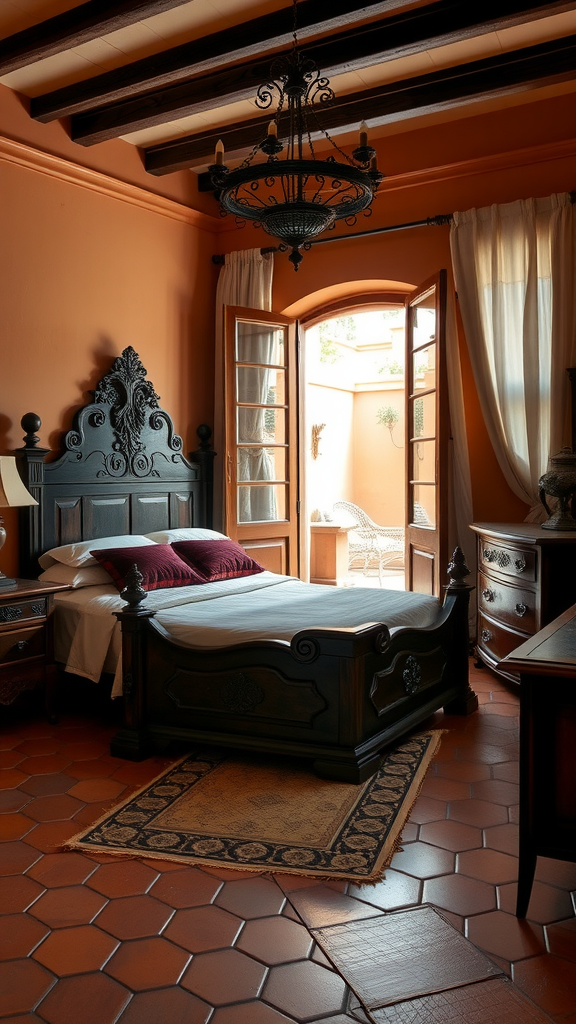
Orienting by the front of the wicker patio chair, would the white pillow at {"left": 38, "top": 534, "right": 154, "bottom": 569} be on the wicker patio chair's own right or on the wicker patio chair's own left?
on the wicker patio chair's own right

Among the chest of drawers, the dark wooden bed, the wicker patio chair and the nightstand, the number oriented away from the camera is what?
0

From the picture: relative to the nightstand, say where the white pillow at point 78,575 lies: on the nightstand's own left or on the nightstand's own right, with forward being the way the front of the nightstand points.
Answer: on the nightstand's own left

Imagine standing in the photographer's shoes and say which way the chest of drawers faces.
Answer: facing the viewer and to the left of the viewer

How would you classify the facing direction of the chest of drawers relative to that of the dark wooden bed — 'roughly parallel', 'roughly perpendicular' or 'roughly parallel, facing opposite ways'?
roughly perpendicular

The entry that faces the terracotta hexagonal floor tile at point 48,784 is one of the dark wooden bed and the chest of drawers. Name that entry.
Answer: the chest of drawers

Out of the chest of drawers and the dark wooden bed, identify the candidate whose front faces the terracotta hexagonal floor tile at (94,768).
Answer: the chest of drawers

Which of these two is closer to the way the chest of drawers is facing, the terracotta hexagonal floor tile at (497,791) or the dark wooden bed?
the dark wooden bed

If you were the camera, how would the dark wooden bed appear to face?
facing the viewer and to the right of the viewer

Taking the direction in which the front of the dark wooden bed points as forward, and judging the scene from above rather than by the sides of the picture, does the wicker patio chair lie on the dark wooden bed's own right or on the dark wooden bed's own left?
on the dark wooden bed's own left

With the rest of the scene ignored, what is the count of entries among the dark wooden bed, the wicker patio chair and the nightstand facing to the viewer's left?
0

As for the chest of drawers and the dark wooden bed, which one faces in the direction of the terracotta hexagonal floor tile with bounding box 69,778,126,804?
the chest of drawers

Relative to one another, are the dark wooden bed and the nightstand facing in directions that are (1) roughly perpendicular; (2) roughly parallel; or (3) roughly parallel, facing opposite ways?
roughly parallel

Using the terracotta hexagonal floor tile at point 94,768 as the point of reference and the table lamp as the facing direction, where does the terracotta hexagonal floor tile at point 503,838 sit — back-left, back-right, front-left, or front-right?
back-right

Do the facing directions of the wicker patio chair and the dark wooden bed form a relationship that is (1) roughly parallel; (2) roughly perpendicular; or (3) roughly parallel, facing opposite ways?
roughly parallel
